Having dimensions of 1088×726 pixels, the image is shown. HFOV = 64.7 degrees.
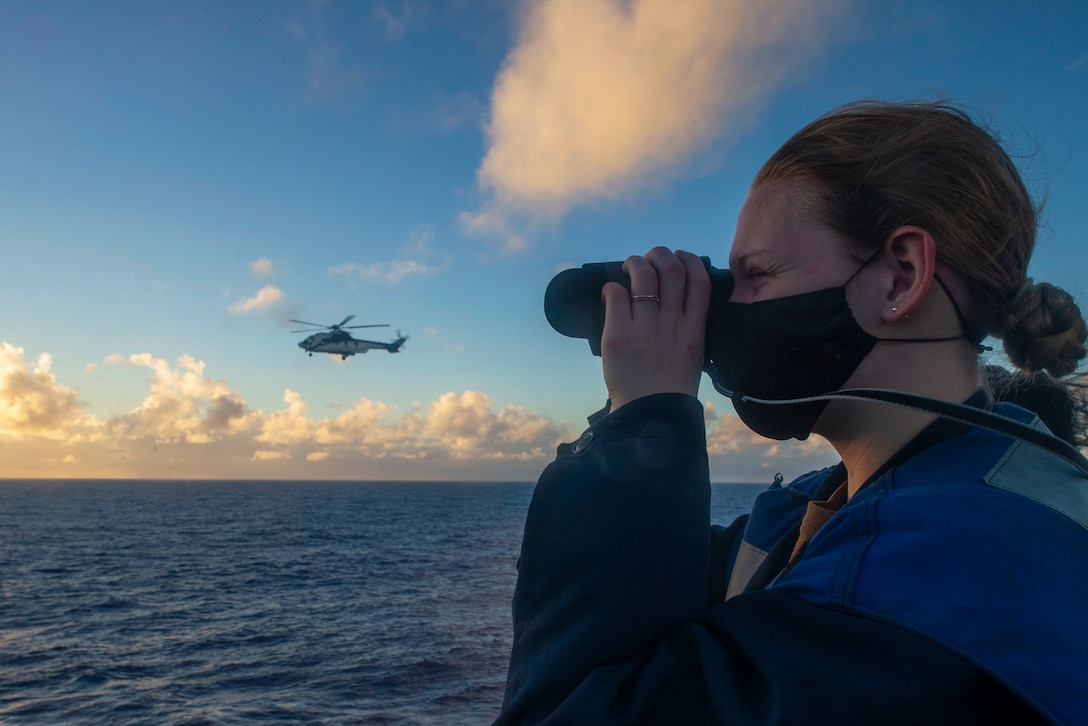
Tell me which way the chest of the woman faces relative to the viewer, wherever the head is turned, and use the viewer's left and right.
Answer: facing to the left of the viewer

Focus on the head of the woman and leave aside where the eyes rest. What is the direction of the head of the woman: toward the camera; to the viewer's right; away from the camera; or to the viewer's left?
to the viewer's left
